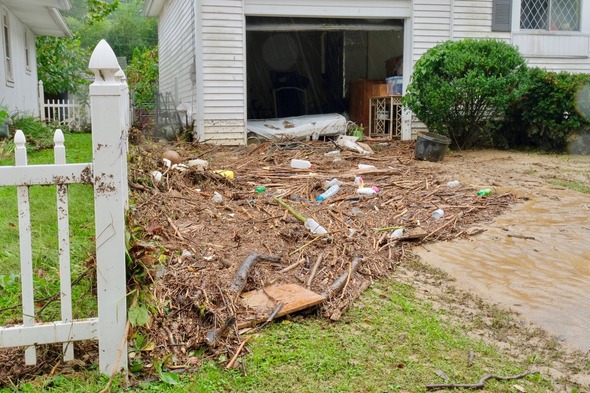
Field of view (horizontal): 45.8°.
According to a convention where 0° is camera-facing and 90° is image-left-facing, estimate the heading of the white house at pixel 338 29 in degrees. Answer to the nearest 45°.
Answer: approximately 0°

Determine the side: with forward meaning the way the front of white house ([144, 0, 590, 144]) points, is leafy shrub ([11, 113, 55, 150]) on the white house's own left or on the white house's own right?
on the white house's own right

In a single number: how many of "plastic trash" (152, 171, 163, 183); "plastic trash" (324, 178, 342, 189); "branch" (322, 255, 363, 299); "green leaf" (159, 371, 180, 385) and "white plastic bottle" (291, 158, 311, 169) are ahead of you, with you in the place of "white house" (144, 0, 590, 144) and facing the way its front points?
5

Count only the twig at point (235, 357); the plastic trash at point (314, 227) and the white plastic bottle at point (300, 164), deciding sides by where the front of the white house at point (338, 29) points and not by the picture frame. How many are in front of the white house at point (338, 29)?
3

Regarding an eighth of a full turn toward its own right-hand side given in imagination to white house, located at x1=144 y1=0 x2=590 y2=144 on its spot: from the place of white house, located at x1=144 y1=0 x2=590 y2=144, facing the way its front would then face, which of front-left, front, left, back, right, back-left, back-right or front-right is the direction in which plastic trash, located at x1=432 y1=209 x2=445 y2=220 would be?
front-left

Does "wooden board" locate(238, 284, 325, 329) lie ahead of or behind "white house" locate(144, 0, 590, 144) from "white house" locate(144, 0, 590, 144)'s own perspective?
ahead

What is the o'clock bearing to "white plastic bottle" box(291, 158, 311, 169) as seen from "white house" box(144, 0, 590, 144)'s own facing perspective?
The white plastic bottle is roughly at 12 o'clock from the white house.

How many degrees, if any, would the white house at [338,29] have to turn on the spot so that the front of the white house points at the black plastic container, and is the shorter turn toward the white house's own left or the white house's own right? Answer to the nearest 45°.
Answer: approximately 45° to the white house's own left

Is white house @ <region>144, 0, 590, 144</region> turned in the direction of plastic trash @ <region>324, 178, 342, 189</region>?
yes

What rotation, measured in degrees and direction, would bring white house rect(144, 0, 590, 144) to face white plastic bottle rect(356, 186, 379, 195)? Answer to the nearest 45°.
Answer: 0° — it already faces it

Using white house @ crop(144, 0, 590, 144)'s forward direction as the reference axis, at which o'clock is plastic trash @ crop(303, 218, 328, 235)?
The plastic trash is roughly at 12 o'clock from the white house.

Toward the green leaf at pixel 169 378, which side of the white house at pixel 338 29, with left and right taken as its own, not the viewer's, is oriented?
front

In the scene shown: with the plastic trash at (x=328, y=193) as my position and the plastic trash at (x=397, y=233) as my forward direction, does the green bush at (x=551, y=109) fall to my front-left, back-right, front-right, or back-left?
back-left

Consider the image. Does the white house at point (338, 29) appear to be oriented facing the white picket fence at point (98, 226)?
yes

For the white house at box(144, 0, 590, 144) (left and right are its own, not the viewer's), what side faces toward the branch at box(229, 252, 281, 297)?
front

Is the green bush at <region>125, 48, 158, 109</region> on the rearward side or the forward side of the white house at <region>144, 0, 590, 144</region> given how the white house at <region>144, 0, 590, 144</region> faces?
on the rearward side
